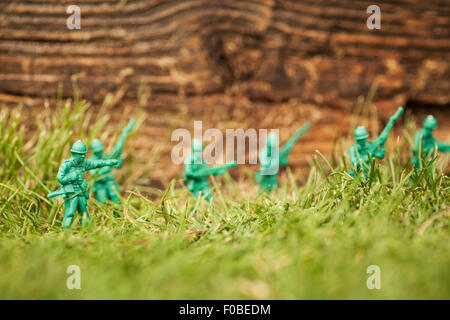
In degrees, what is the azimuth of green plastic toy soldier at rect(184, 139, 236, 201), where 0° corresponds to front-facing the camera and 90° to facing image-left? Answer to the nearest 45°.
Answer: approximately 315°

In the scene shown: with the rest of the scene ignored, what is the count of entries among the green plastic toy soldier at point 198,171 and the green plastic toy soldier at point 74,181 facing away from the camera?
0

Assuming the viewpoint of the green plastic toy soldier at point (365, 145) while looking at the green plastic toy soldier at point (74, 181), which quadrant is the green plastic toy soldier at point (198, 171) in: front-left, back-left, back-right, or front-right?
front-right

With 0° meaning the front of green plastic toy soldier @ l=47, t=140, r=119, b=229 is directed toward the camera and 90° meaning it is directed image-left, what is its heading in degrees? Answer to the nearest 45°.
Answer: approximately 315°

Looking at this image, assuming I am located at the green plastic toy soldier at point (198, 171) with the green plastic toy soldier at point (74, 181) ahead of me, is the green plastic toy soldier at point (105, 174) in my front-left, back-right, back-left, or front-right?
front-right
